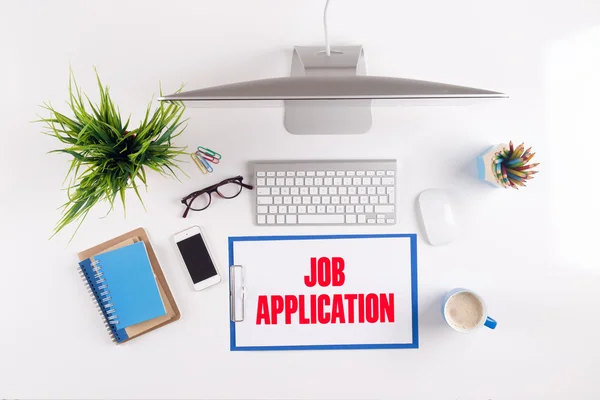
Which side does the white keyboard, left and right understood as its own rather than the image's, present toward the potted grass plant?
right

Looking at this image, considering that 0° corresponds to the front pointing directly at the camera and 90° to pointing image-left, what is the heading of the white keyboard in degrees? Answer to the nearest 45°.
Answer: approximately 0°
